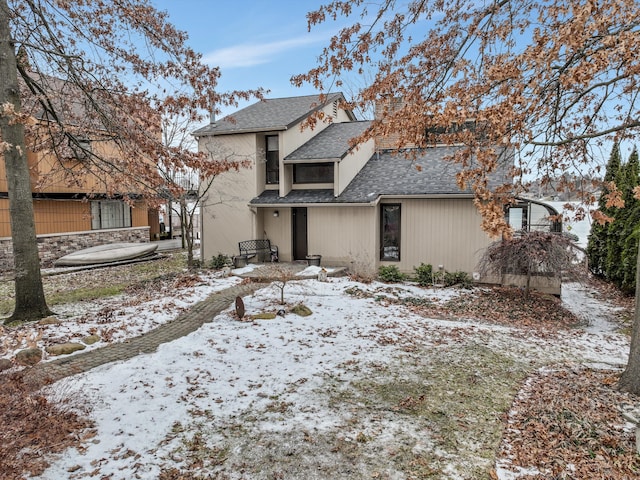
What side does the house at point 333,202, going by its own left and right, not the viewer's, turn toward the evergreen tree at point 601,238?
left

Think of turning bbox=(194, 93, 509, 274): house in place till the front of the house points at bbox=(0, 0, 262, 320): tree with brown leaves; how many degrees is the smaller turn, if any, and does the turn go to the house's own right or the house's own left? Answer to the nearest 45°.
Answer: approximately 45° to the house's own right

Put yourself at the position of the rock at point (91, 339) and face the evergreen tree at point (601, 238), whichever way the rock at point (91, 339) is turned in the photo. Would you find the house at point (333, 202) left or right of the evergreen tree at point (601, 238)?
left

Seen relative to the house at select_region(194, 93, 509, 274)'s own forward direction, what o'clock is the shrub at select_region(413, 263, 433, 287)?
The shrub is roughly at 10 o'clock from the house.

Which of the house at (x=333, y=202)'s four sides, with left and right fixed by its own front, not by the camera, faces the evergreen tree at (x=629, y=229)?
left

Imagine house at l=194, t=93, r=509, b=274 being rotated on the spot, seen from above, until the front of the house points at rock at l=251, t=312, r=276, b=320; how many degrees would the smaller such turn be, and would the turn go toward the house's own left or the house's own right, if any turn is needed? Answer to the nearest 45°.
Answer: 0° — it already faces it

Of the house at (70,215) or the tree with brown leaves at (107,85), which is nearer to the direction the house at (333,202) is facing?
the tree with brown leaves

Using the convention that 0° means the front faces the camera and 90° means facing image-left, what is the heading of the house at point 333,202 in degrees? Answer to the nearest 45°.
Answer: approximately 0°
